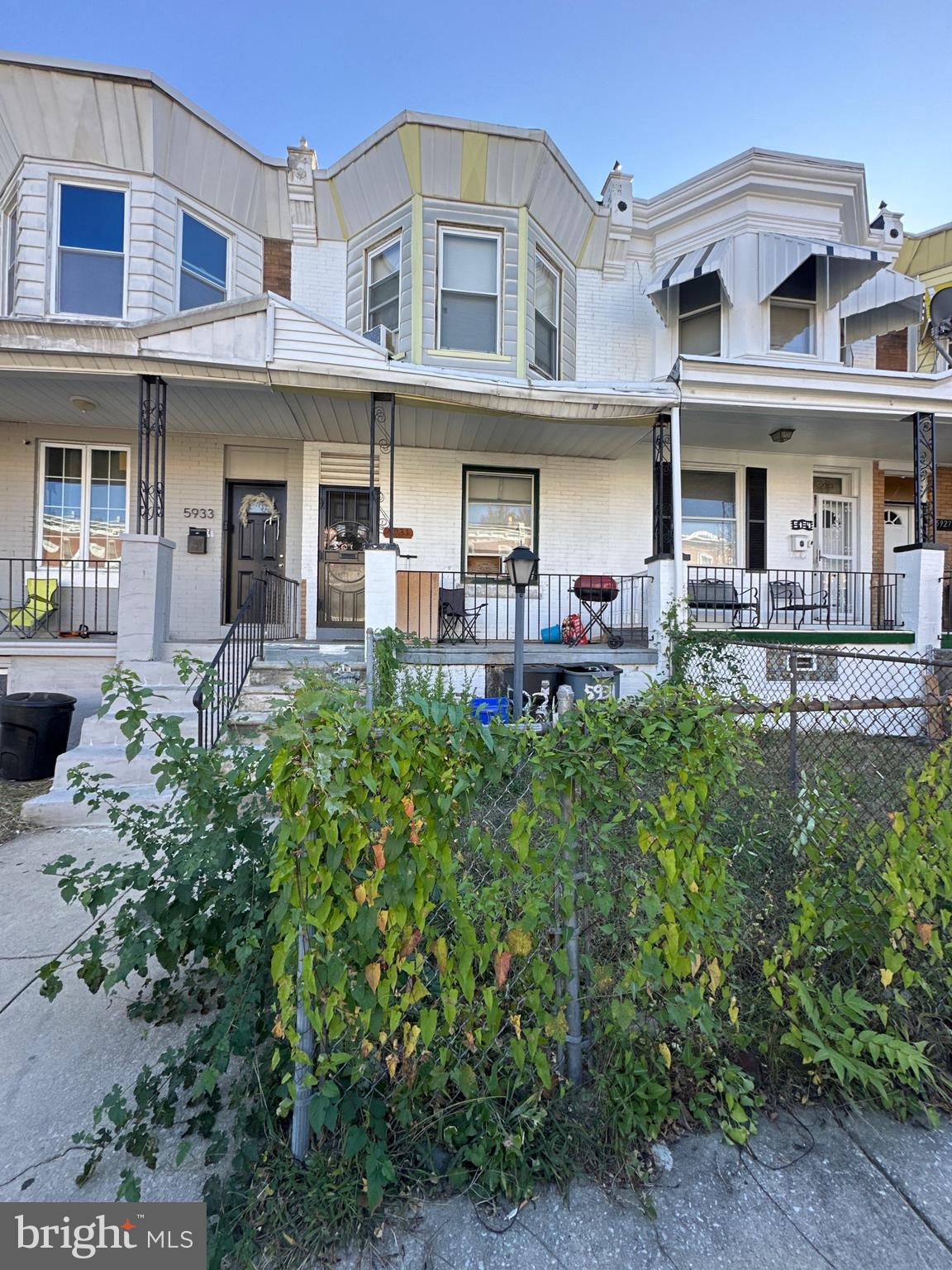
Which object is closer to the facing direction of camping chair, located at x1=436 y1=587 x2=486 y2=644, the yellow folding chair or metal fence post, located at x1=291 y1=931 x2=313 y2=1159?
the metal fence post

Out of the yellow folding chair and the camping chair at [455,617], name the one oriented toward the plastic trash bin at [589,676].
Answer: the camping chair

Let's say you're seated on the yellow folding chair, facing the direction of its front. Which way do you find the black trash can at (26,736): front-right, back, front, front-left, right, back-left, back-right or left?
front-left

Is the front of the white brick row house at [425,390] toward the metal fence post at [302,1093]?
yes

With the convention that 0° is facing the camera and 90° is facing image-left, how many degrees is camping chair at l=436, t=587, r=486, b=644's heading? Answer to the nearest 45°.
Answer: approximately 315°

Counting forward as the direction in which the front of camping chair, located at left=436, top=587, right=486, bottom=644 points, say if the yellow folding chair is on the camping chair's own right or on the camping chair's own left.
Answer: on the camping chair's own right

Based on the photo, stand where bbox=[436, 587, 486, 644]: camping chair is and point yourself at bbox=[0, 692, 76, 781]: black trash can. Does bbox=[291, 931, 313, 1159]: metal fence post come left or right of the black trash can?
left

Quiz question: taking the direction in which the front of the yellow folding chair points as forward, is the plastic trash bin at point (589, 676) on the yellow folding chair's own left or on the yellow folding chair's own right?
on the yellow folding chair's own left

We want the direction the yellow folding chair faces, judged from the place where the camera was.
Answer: facing the viewer and to the left of the viewer

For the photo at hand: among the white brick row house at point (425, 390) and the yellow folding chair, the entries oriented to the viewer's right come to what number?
0

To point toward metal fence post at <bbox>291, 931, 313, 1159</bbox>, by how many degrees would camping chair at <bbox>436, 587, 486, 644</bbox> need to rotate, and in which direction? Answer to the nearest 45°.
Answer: approximately 45° to its right
